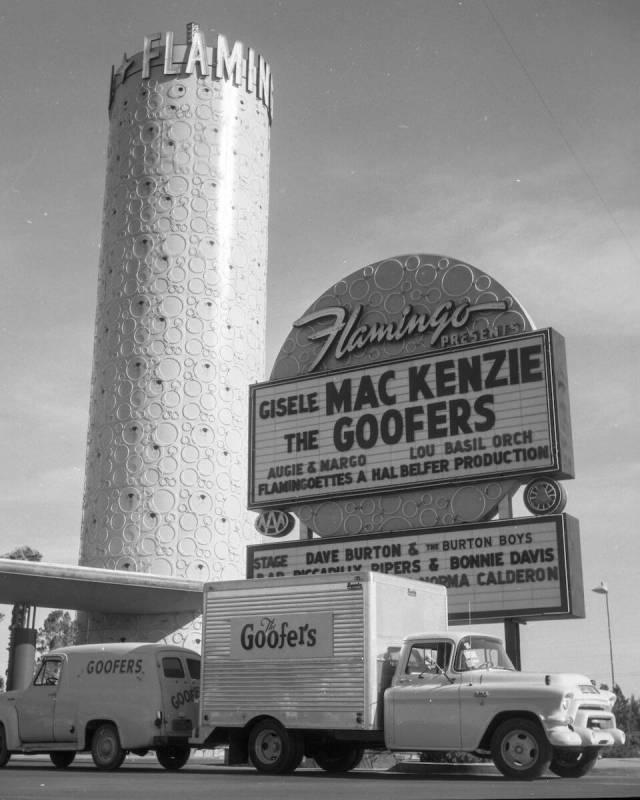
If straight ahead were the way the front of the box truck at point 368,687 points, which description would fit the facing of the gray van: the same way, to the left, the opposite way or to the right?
the opposite way

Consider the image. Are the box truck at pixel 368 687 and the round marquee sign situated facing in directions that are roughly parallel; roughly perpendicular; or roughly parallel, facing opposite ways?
roughly perpendicular

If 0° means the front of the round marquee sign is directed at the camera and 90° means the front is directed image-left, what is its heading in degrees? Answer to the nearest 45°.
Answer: approximately 45°

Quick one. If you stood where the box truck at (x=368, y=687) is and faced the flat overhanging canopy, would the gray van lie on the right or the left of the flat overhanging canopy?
left

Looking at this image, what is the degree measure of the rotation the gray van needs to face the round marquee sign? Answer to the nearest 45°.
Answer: approximately 90° to its right

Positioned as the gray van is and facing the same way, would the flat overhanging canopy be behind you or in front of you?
in front

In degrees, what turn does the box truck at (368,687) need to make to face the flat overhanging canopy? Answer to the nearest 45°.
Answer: approximately 180°

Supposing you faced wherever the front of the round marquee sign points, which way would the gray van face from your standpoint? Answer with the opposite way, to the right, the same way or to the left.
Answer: to the right

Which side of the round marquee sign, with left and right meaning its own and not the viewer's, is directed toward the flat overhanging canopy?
right

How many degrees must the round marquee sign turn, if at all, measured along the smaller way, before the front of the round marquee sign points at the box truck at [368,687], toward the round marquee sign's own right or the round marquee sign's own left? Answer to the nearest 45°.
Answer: approximately 45° to the round marquee sign's own left

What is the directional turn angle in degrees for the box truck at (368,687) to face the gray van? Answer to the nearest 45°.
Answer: approximately 180°

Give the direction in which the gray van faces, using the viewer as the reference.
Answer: facing away from the viewer and to the left of the viewer

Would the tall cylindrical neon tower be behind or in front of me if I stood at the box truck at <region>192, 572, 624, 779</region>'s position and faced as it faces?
behind
